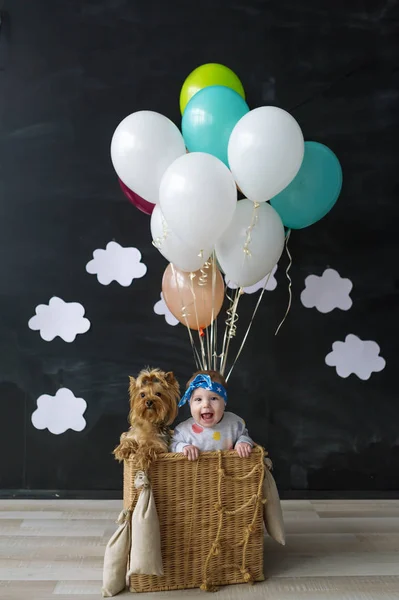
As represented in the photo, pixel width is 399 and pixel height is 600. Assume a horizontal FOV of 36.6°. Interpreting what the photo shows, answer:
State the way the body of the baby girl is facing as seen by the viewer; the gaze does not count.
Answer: toward the camera

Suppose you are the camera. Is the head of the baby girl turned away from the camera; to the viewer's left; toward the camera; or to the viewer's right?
toward the camera

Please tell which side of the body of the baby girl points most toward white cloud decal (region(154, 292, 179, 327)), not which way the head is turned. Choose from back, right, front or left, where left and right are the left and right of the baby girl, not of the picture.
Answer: back
